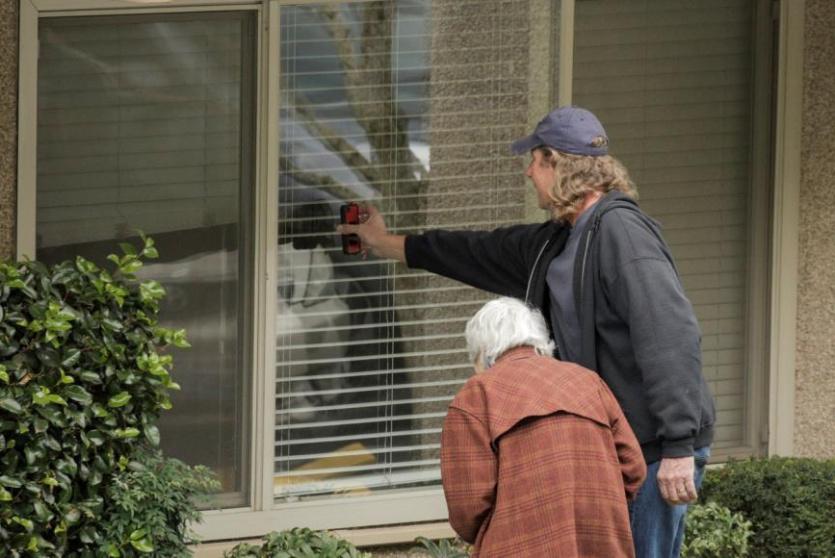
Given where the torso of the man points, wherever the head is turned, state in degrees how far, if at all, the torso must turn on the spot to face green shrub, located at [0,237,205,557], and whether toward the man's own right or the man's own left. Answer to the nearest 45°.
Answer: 0° — they already face it

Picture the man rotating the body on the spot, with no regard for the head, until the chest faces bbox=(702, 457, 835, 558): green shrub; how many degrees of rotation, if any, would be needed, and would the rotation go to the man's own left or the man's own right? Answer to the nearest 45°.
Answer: approximately 135° to the man's own right

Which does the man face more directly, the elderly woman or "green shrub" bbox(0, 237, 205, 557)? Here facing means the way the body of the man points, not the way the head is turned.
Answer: the green shrub

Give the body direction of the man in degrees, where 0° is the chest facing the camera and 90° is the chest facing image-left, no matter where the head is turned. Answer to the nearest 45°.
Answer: approximately 90°

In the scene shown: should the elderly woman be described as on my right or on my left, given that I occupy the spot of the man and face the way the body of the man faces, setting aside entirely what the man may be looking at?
on my left
